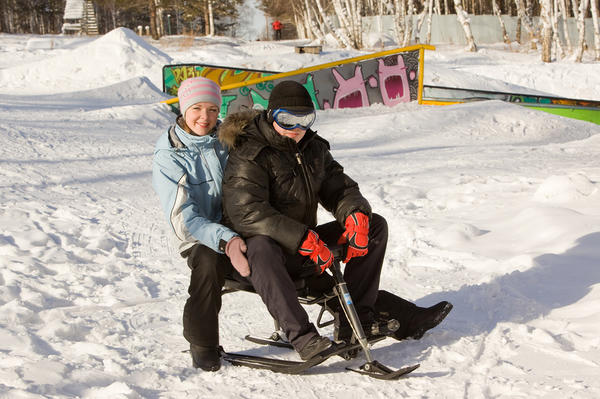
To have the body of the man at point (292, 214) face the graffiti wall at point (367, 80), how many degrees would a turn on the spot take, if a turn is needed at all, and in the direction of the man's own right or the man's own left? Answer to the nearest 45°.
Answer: approximately 135° to the man's own left

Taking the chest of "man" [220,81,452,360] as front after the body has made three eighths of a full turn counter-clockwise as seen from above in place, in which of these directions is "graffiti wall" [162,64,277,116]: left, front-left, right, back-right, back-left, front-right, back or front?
front

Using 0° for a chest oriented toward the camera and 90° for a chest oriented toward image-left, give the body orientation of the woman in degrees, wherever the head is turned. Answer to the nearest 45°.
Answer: approximately 315°

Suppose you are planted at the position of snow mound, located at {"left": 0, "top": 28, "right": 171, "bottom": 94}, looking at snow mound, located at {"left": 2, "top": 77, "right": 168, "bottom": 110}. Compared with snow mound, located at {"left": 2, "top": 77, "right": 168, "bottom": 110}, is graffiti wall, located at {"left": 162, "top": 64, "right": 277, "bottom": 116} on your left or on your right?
left

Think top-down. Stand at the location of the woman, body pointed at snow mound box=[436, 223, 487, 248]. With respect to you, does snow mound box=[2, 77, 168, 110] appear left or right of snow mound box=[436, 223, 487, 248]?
left

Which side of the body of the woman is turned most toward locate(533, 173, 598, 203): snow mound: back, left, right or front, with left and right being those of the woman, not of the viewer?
left

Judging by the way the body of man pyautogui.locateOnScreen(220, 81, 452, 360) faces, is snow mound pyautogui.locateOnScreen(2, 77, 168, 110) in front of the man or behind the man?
behind

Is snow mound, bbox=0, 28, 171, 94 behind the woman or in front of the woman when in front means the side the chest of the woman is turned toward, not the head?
behind

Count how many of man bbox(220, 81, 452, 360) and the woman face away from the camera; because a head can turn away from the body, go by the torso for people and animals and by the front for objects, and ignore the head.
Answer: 0

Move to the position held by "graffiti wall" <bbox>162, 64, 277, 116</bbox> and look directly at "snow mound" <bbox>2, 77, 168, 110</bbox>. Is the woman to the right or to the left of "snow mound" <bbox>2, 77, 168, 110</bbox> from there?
left

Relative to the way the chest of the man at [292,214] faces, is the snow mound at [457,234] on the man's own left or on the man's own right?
on the man's own left

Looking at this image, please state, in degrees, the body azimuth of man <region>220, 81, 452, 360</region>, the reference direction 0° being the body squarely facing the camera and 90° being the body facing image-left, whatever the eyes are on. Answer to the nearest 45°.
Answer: approximately 315°
